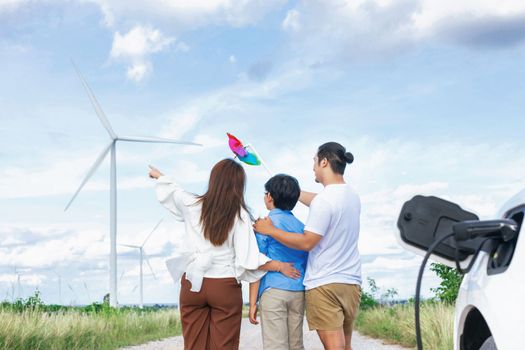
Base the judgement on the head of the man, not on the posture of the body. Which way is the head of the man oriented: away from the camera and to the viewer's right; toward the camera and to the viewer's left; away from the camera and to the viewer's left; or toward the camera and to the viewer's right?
away from the camera and to the viewer's left

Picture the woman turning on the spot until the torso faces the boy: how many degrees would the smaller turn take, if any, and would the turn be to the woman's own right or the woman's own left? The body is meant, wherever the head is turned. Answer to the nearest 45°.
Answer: approximately 90° to the woman's own right

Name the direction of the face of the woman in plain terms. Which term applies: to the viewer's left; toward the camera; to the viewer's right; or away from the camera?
away from the camera

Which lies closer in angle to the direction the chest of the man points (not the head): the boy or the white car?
the boy

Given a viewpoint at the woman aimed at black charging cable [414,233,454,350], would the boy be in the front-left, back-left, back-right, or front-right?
front-left

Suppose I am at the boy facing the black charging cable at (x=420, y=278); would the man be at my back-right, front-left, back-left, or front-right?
front-left

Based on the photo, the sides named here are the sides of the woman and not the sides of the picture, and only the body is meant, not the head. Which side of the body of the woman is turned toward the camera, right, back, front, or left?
back

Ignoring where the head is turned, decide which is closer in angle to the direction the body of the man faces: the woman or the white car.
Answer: the woman

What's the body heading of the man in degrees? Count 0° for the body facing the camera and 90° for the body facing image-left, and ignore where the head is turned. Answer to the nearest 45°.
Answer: approximately 135°

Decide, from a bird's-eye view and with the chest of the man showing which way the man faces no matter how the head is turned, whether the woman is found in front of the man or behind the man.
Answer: in front

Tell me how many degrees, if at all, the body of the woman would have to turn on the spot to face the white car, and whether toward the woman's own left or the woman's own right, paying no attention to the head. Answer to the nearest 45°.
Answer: approximately 180°

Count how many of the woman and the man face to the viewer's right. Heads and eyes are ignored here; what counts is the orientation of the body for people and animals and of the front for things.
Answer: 0

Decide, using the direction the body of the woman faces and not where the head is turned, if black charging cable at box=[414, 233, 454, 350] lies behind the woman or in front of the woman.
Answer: behind

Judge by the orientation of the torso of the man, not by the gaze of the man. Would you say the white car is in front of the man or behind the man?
behind
